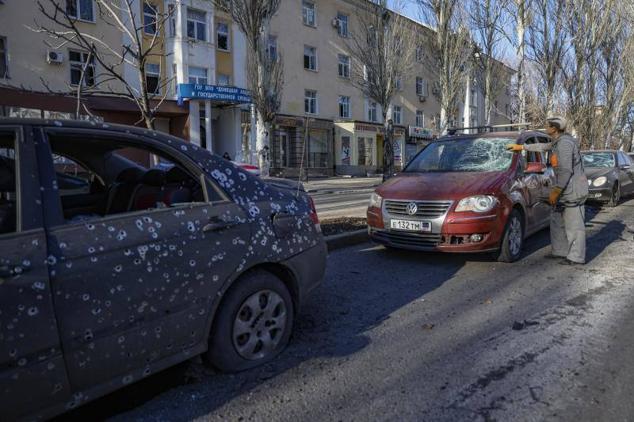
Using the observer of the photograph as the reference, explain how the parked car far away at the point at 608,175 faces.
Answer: facing the viewer and to the left of the viewer

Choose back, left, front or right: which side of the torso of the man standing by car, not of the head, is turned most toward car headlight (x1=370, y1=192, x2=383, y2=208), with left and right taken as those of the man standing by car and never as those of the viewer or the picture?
front

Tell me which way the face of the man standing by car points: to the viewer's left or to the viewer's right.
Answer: to the viewer's left

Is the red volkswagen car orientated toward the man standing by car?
no

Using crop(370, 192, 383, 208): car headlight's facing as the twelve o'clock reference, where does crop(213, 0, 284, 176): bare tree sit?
The bare tree is roughly at 4 o'clock from the car headlight.

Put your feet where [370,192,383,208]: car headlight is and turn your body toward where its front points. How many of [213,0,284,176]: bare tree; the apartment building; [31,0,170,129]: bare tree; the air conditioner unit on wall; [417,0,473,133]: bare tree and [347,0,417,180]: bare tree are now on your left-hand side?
0

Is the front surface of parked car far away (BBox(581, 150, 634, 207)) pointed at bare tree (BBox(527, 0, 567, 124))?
no

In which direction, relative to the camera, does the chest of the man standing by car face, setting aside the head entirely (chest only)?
to the viewer's left

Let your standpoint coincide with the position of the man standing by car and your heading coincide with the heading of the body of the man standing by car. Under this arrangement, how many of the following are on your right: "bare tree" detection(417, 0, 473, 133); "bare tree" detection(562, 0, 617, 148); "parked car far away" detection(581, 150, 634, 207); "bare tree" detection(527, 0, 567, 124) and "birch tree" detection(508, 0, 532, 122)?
5

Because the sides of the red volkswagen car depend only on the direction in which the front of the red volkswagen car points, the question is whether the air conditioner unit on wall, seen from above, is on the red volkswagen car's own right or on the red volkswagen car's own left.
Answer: on the red volkswagen car's own right

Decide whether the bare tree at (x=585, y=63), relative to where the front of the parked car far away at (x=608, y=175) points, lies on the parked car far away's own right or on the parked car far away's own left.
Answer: on the parked car far away's own right

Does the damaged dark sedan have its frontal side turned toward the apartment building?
no

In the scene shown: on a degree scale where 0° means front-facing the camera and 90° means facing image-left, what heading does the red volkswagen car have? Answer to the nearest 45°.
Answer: approximately 45°

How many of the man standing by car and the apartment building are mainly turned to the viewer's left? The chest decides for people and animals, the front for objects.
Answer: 1
